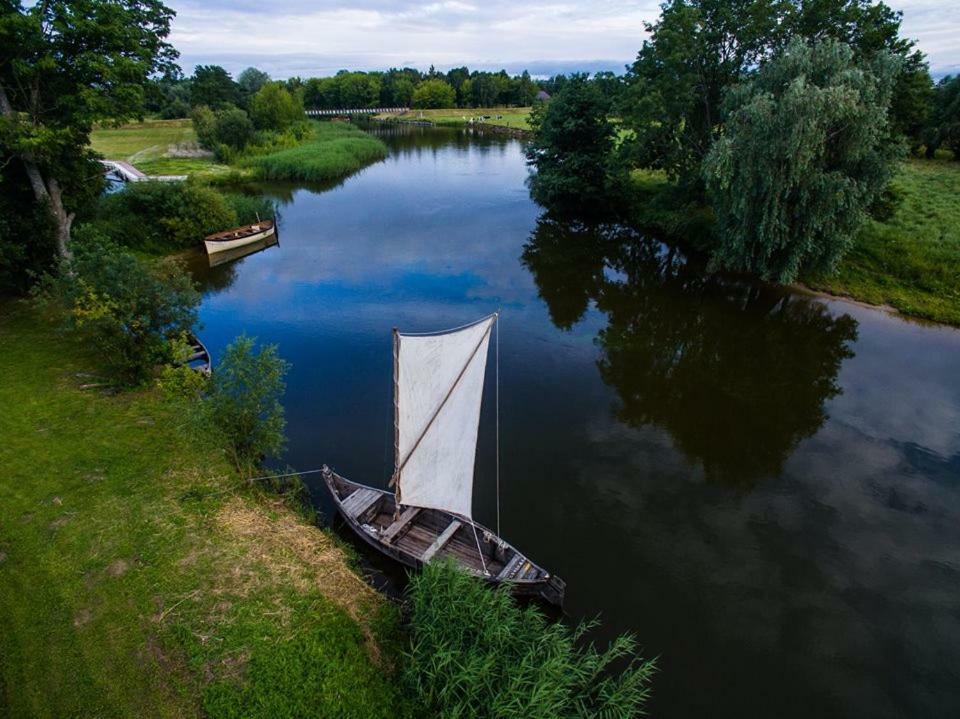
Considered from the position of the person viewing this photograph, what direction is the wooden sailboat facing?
facing away from the viewer and to the left of the viewer

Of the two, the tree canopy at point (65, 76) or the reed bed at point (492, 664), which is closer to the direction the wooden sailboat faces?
the tree canopy

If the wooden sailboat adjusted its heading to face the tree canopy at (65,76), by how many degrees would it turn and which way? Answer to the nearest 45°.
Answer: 0° — it already faces it

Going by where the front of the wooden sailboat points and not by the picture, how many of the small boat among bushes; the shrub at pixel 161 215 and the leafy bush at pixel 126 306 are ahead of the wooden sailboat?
3

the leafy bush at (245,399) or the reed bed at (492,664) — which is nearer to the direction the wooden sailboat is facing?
the leafy bush

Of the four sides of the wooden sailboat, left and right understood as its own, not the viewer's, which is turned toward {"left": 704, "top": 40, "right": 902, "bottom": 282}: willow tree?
right
